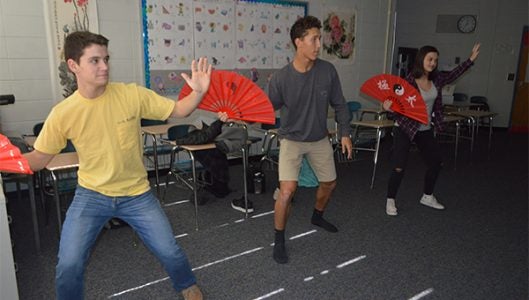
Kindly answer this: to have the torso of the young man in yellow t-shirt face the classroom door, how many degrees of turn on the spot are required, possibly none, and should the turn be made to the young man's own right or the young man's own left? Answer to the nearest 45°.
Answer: approximately 135° to the young man's own left

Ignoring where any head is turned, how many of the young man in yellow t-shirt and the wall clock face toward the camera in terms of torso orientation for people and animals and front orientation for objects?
2

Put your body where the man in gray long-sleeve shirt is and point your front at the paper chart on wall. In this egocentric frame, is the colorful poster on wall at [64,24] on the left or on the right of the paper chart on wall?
left

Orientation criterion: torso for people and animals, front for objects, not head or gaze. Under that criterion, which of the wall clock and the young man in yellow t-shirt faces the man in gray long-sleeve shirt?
the wall clock

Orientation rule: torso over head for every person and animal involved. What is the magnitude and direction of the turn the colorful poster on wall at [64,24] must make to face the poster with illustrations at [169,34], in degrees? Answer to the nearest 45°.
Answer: approximately 45° to its left

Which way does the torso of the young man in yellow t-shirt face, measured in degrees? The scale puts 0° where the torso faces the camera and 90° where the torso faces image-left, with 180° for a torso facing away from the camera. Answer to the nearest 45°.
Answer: approximately 0°

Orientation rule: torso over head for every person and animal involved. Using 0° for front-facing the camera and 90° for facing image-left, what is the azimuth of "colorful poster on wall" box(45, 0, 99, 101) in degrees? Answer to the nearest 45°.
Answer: approximately 315°

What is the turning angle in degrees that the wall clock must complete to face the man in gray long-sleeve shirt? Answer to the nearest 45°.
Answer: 0° — it already faces them

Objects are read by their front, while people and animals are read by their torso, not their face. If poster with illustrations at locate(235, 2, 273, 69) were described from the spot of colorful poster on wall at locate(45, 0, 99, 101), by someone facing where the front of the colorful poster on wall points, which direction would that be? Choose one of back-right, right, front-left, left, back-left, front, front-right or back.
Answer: front-left
